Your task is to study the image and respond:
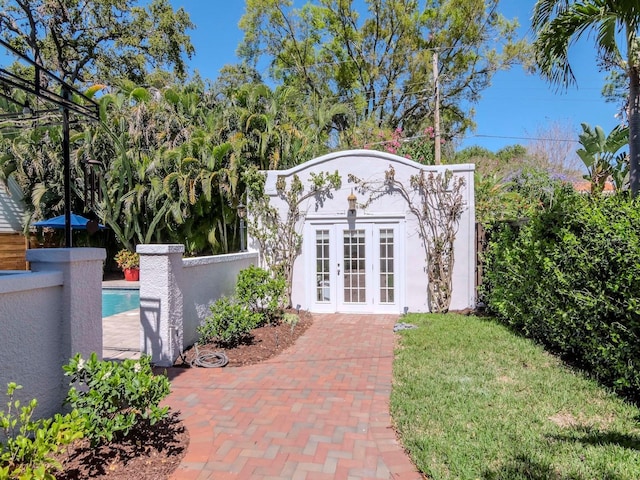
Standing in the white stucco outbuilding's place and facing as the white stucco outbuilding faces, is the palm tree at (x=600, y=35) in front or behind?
in front

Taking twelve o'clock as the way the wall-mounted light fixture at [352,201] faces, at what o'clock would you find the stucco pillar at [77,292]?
The stucco pillar is roughly at 1 o'clock from the wall-mounted light fixture.

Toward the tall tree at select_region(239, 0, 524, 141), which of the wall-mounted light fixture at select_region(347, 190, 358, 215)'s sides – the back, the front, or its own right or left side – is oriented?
back

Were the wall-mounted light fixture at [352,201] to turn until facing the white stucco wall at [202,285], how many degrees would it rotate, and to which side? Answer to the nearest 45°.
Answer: approximately 45° to its right

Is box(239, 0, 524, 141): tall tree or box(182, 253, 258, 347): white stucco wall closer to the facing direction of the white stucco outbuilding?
the white stucco wall

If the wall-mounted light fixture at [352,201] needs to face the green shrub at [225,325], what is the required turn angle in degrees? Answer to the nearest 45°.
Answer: approximately 45° to its right

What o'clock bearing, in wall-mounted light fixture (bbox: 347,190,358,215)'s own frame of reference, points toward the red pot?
The red pot is roughly at 4 o'clock from the wall-mounted light fixture.

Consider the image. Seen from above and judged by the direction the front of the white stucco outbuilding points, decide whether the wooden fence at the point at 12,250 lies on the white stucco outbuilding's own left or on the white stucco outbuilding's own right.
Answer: on the white stucco outbuilding's own right

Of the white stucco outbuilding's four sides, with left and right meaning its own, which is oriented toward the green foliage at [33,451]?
front

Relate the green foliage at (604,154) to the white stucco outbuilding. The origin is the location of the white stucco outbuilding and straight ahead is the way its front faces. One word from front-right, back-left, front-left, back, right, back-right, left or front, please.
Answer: left

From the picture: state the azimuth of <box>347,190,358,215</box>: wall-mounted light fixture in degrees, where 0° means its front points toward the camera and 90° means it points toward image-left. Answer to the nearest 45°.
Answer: approximately 0°

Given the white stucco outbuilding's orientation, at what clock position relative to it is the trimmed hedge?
The trimmed hedge is roughly at 11 o'clock from the white stucco outbuilding.

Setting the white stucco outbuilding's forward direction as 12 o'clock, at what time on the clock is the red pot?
The red pot is roughly at 4 o'clock from the white stucco outbuilding.

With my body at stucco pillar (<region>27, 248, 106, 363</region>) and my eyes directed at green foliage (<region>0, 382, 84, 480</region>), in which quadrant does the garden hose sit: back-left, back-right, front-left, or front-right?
back-left
